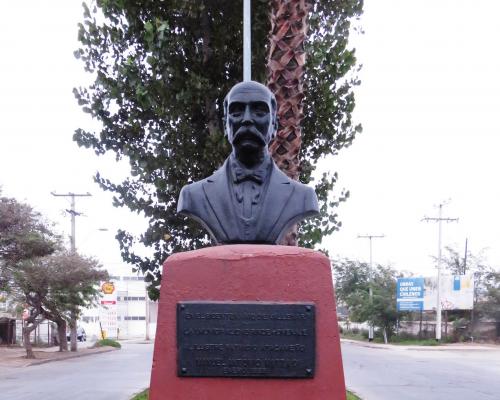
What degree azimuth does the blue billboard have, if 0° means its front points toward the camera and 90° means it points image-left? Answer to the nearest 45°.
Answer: approximately 0°

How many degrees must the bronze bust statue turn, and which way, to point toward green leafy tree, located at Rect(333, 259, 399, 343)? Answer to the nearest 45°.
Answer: approximately 180°

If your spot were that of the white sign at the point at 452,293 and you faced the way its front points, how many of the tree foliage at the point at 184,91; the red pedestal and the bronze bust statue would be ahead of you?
3

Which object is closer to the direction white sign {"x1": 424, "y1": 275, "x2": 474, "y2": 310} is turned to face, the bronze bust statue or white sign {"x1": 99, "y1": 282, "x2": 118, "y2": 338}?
the bronze bust statue

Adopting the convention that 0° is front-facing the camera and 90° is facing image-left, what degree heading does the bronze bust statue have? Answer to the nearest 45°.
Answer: approximately 0°

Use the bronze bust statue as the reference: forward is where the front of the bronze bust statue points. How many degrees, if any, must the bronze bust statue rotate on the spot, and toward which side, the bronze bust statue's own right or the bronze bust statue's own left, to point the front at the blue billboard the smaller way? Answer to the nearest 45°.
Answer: approximately 180°

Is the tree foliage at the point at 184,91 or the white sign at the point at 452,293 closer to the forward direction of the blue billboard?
the tree foliage
